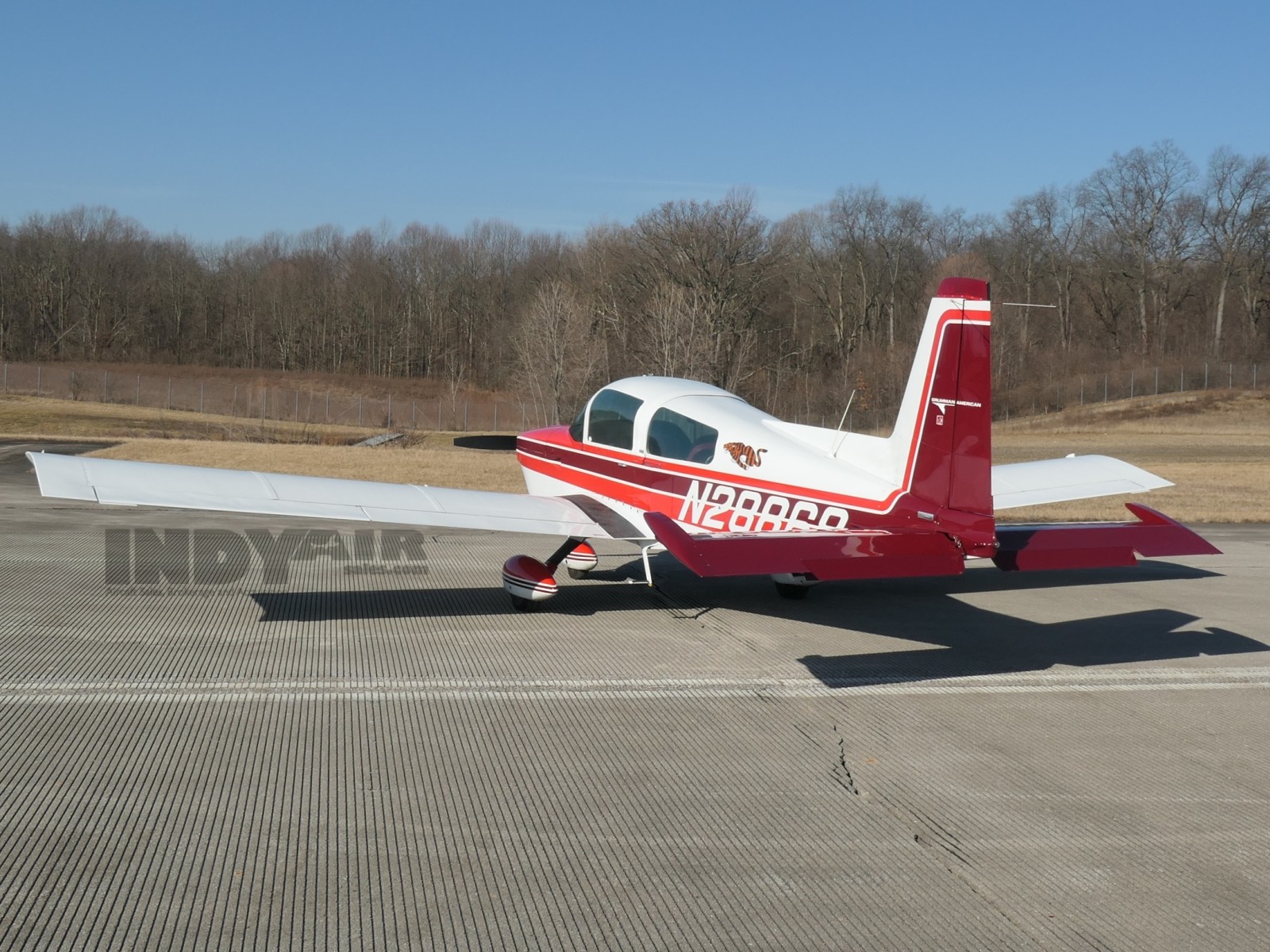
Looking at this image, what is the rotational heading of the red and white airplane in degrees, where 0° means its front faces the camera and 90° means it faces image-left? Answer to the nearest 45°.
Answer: approximately 135°
